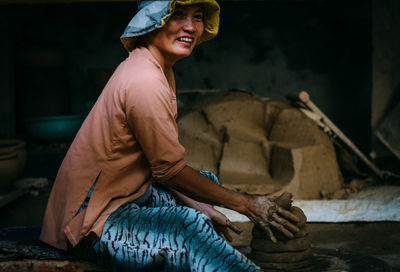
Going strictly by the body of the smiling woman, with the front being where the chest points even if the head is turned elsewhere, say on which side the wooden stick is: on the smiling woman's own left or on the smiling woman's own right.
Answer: on the smiling woman's own left

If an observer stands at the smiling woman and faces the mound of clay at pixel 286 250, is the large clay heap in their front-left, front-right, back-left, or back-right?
front-left

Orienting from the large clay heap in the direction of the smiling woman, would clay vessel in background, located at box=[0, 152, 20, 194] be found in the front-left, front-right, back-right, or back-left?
front-right

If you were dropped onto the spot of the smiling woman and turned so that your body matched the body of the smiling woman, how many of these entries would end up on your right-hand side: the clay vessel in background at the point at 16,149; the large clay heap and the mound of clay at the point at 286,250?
0

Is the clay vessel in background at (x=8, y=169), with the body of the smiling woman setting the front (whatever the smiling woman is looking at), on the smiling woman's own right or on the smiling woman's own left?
on the smiling woman's own left

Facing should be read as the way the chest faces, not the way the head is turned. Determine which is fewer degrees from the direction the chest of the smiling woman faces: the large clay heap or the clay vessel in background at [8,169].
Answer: the large clay heap

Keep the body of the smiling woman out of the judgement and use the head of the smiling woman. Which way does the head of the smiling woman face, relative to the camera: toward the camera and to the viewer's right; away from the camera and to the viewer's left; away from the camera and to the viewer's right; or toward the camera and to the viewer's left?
toward the camera and to the viewer's right

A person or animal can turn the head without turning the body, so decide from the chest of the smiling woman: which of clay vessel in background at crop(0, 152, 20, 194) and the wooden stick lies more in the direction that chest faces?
the wooden stick

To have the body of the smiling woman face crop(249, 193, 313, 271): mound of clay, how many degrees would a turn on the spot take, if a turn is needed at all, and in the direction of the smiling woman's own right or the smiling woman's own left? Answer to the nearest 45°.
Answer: approximately 45° to the smiling woman's own left

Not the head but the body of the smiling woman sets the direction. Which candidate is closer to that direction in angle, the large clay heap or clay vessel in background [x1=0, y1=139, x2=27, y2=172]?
the large clay heap

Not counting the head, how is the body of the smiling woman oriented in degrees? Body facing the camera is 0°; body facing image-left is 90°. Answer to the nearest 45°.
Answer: approximately 270°

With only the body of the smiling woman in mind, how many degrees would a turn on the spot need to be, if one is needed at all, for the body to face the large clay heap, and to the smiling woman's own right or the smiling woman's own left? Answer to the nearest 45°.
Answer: approximately 90° to the smiling woman's own left

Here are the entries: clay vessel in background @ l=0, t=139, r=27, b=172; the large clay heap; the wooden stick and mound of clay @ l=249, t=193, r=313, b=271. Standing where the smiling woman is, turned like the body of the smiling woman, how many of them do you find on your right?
0

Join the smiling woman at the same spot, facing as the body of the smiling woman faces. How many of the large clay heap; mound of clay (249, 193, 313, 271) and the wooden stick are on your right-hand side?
0
